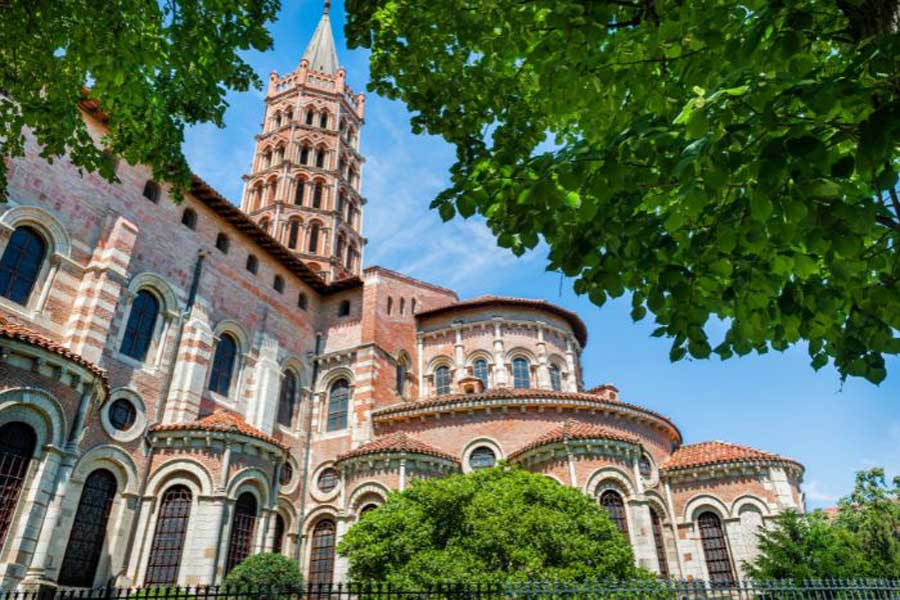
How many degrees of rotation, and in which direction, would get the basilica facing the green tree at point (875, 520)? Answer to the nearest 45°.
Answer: approximately 135° to its right

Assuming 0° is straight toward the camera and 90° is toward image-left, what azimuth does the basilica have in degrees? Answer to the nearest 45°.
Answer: approximately 135°

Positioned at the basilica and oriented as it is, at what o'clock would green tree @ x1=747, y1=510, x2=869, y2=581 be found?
The green tree is roughly at 5 o'clock from the basilica.
